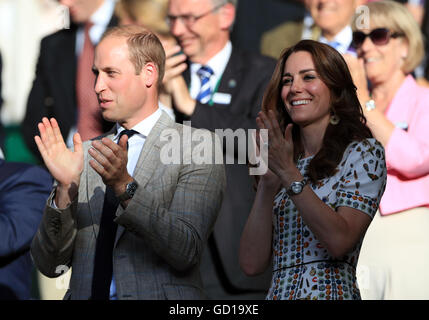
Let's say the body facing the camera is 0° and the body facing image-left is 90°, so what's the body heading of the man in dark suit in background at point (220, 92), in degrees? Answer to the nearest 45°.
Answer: approximately 45°

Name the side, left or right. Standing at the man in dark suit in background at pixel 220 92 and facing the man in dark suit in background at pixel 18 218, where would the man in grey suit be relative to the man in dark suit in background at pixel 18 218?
left

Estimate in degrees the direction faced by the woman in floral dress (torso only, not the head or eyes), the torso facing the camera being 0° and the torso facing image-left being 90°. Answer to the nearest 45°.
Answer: approximately 45°

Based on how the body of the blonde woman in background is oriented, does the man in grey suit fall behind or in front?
in front

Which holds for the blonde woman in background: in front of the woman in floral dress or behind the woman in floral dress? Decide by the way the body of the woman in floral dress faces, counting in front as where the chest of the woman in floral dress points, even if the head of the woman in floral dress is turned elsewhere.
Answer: behind

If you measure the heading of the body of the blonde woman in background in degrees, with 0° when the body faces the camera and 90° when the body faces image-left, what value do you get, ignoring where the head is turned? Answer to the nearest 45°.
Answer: approximately 45°

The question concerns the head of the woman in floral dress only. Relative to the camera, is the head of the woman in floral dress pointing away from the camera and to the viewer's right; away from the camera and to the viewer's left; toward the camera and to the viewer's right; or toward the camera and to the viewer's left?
toward the camera and to the viewer's left

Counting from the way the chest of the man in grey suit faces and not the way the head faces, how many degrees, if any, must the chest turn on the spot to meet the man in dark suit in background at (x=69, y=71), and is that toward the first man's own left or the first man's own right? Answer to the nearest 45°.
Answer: approximately 135° to the first man's own right

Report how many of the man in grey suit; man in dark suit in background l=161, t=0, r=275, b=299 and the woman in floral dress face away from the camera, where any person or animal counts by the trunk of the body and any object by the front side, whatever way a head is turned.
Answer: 0

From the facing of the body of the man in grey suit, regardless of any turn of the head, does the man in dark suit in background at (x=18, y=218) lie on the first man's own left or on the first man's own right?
on the first man's own right

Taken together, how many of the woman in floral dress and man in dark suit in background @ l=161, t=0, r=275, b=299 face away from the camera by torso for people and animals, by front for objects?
0

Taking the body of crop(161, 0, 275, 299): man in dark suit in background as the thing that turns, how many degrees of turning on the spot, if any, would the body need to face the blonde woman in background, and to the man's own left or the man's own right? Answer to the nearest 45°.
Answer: approximately 135° to the man's own left

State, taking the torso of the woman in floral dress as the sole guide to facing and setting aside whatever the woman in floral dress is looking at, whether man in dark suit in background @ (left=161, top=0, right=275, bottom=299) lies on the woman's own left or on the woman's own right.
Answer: on the woman's own right

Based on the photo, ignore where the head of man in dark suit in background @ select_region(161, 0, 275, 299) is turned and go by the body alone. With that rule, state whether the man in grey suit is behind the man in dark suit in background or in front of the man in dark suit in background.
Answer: in front

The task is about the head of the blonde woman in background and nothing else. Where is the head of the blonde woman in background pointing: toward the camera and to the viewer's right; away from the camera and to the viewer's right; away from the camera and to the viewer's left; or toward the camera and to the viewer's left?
toward the camera and to the viewer's left

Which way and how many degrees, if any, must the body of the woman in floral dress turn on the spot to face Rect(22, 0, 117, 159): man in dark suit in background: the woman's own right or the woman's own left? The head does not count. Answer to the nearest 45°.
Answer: approximately 90° to the woman's own right
